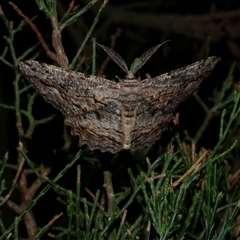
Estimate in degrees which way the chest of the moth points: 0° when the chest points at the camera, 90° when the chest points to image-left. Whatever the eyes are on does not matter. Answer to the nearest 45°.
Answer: approximately 180°
